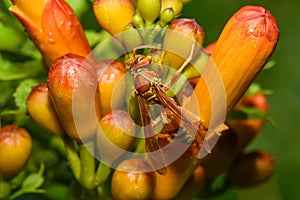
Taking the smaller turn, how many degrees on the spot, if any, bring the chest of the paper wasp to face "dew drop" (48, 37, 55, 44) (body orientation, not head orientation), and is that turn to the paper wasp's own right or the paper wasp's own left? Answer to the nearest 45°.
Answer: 0° — it already faces it

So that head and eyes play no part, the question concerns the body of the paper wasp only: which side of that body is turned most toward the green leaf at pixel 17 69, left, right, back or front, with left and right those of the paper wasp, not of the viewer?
front

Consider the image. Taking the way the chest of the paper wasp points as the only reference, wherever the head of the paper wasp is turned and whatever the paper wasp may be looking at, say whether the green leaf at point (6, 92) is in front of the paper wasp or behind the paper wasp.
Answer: in front

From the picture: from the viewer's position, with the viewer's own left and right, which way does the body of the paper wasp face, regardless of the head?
facing away from the viewer and to the left of the viewer
